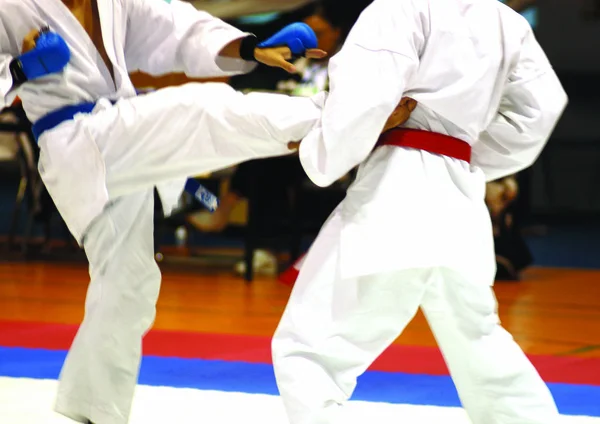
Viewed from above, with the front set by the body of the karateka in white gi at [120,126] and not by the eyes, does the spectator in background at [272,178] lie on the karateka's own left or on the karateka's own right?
on the karateka's own left

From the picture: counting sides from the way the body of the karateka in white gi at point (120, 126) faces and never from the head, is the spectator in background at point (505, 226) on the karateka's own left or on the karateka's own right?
on the karateka's own left

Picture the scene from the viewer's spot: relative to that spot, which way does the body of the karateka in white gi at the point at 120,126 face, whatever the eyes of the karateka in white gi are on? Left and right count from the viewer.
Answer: facing the viewer and to the right of the viewer
